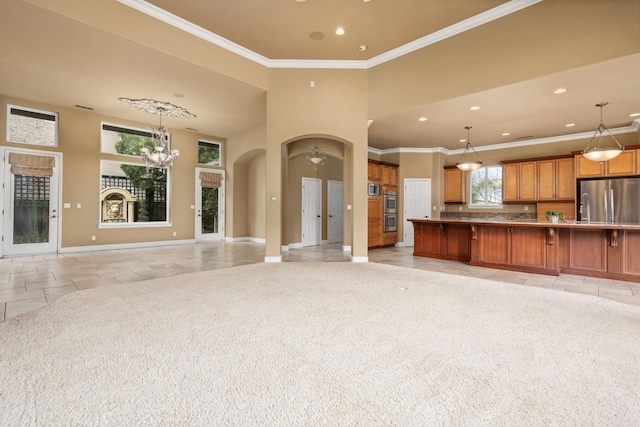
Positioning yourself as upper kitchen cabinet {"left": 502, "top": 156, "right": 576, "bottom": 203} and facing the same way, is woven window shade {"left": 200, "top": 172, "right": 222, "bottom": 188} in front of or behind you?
in front

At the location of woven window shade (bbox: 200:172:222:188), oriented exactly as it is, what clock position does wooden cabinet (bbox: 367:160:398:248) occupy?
The wooden cabinet is roughly at 10 o'clock from the woven window shade.

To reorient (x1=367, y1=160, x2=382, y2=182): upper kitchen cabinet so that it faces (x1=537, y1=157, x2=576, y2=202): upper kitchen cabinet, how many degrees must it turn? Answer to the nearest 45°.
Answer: approximately 45° to its left

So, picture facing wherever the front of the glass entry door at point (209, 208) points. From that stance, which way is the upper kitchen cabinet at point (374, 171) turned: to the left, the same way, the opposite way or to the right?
the same way

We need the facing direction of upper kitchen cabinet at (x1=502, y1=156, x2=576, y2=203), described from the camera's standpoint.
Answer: facing the viewer and to the left of the viewer

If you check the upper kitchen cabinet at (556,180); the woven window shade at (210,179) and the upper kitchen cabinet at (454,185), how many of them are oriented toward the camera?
3

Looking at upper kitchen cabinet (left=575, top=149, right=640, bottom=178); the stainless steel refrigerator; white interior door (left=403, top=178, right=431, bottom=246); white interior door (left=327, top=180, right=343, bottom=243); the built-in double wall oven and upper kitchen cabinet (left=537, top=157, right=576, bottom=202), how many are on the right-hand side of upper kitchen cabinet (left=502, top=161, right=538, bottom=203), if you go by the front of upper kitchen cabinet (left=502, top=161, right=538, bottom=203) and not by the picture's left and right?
3

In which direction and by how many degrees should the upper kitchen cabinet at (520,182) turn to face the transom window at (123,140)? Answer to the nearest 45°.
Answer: approximately 45° to its right

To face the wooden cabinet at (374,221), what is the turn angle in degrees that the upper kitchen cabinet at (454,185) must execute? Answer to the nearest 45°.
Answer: approximately 45° to its right

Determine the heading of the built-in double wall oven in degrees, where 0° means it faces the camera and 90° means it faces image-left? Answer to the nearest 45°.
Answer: approximately 315°

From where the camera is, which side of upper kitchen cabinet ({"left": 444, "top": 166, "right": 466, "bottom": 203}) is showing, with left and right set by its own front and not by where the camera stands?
front

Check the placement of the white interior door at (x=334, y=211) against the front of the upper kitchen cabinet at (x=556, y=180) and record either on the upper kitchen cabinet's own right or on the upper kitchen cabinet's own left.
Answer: on the upper kitchen cabinet's own right

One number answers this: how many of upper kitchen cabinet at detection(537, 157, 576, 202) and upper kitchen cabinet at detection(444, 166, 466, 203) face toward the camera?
2

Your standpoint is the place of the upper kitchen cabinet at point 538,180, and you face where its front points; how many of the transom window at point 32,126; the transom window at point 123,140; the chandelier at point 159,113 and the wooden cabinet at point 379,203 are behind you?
0
